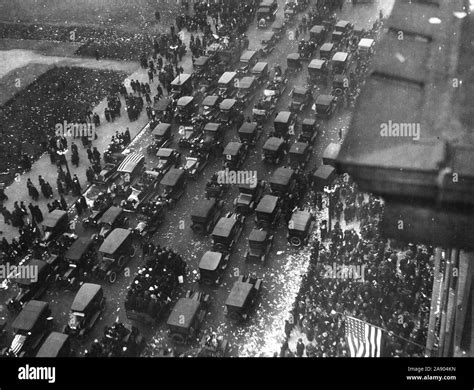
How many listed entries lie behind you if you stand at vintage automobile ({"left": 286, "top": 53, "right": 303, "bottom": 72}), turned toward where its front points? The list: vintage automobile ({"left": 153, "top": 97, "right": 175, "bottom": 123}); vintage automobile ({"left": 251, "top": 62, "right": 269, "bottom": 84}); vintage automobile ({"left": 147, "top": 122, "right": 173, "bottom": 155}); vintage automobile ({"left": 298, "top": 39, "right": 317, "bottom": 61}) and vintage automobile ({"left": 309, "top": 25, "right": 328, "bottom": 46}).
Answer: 3

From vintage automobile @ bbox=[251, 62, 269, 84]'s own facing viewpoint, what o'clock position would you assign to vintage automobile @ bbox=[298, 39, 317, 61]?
vintage automobile @ bbox=[298, 39, 317, 61] is roughly at 7 o'clock from vintage automobile @ bbox=[251, 62, 269, 84].

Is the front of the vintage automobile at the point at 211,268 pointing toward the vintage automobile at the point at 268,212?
yes

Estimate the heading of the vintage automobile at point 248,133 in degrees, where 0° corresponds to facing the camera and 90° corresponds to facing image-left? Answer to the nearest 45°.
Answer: approximately 225°

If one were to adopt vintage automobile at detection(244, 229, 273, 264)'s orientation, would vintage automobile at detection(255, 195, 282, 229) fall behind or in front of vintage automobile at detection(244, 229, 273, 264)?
in front

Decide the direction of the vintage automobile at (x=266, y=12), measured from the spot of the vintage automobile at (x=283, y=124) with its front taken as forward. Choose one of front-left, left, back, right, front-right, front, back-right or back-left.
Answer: front-left

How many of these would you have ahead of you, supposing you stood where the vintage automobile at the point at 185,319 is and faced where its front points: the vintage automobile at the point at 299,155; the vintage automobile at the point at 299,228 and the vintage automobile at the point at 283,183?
3

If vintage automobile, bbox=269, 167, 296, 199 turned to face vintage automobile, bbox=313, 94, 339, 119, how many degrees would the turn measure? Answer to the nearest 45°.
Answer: approximately 45° to its left

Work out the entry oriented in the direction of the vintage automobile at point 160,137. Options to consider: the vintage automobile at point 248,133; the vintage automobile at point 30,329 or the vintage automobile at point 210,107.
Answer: the vintage automobile at point 210,107

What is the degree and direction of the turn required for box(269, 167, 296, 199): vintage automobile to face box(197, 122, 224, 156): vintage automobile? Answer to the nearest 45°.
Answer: approximately 90° to its left

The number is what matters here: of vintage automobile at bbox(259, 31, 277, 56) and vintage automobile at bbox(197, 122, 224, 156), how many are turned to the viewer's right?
0

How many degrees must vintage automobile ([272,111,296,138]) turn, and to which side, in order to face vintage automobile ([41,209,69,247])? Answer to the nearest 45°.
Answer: approximately 180°
